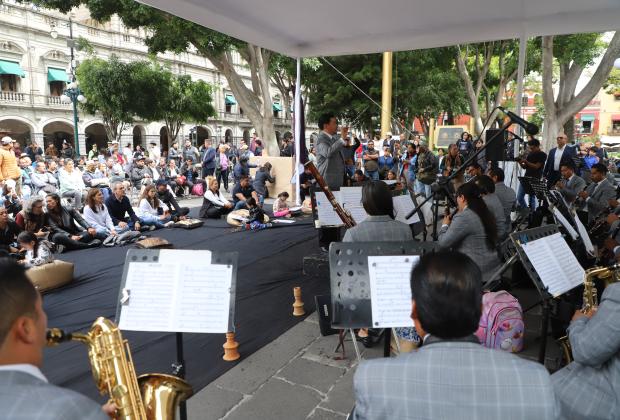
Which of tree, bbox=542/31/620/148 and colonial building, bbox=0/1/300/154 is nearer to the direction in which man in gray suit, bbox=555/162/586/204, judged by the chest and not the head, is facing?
the colonial building

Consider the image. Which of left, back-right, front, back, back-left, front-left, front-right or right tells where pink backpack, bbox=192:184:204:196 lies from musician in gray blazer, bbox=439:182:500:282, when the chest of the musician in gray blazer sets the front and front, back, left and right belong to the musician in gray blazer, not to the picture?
front

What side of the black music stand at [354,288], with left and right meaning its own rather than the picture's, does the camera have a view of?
front

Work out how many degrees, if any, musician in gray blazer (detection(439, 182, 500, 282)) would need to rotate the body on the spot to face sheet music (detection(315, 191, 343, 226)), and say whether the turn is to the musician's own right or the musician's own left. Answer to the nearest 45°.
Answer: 0° — they already face it

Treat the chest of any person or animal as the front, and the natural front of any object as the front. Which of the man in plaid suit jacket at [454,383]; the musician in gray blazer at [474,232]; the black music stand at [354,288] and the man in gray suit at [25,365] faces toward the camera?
the black music stand

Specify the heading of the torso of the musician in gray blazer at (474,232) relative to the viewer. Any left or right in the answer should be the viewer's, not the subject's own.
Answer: facing away from the viewer and to the left of the viewer

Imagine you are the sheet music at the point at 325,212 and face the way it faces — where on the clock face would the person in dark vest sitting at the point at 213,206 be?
The person in dark vest sitting is roughly at 5 o'clock from the sheet music.

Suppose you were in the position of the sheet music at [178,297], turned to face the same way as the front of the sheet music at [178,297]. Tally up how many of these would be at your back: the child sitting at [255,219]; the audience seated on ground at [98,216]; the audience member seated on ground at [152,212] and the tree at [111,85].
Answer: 4

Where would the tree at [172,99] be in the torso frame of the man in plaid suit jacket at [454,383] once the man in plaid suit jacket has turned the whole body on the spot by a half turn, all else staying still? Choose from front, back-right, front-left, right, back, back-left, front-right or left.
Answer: back-right

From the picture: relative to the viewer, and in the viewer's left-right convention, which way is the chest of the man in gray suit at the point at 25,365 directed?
facing away from the viewer and to the right of the viewer

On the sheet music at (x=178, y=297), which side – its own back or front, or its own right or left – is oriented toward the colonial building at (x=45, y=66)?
back

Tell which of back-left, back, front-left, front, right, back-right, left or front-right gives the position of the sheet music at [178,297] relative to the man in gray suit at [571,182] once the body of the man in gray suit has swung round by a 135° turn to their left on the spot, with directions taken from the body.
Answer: right

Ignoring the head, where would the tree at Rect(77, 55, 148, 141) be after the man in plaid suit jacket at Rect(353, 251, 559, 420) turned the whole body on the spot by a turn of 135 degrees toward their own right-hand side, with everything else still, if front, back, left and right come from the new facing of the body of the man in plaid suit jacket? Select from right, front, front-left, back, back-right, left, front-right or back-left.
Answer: back

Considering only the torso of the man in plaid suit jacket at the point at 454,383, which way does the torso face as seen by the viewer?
away from the camera

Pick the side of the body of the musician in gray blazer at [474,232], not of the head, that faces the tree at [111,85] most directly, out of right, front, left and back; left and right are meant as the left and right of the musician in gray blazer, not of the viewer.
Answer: front

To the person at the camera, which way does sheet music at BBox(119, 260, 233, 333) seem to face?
facing the viewer

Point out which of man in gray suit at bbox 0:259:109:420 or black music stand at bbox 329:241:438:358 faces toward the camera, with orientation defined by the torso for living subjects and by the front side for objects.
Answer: the black music stand

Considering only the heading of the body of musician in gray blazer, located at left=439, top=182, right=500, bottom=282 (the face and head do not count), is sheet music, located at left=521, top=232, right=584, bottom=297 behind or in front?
behind

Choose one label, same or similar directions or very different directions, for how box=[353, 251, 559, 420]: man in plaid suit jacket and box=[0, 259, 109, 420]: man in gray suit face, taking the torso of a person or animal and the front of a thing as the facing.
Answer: same or similar directions

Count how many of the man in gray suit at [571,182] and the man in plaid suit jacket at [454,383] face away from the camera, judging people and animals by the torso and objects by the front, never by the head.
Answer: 1
